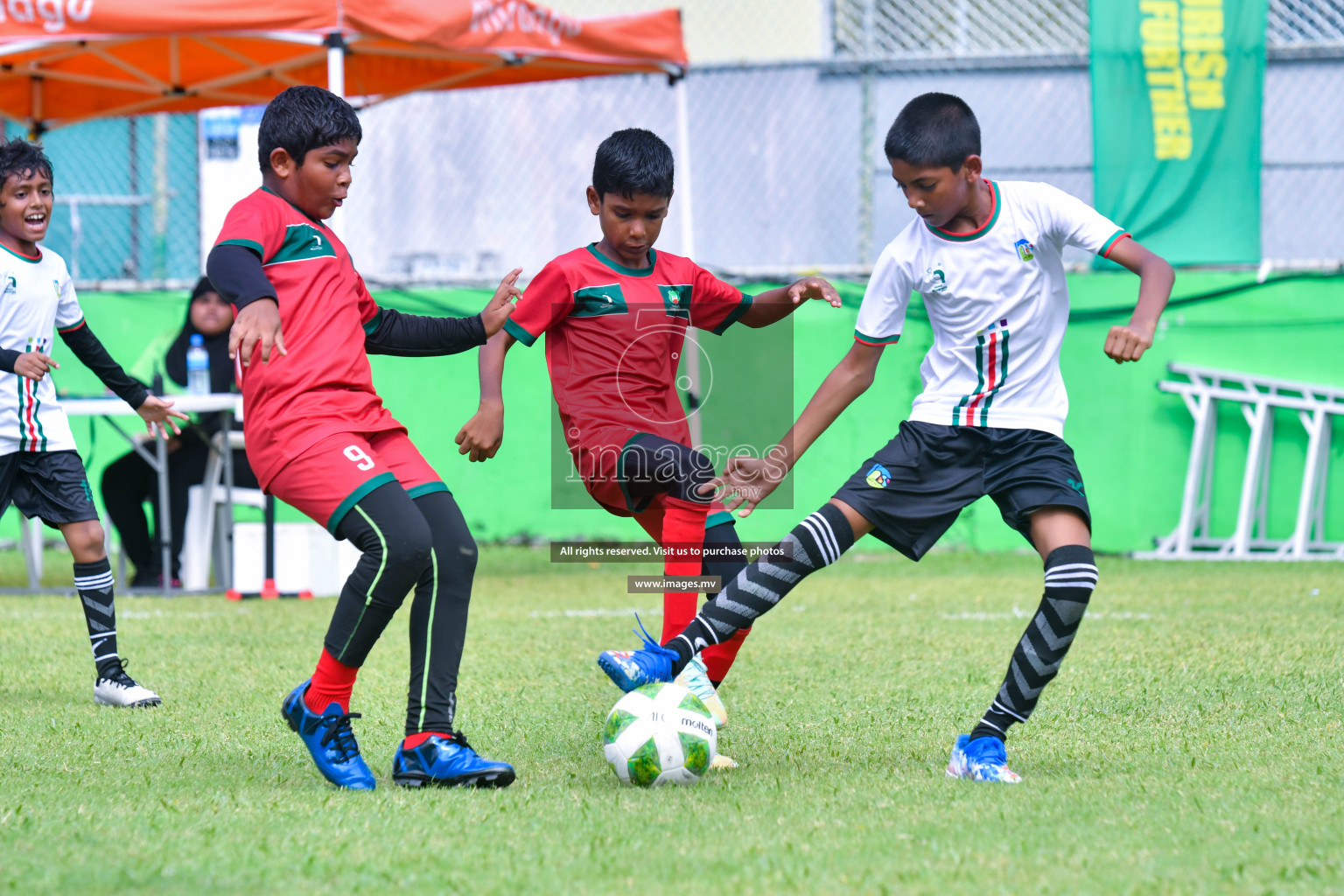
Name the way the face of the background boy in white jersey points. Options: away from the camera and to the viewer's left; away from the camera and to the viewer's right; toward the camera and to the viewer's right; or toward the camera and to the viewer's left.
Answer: toward the camera and to the viewer's right

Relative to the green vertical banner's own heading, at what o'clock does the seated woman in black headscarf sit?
The seated woman in black headscarf is roughly at 2 o'clock from the green vertical banner.

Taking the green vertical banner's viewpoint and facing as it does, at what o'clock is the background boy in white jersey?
The background boy in white jersey is roughly at 1 o'clock from the green vertical banner.

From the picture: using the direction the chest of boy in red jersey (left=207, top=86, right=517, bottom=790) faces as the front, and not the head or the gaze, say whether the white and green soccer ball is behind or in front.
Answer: in front

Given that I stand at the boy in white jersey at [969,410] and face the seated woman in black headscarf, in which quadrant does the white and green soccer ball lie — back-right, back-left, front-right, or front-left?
front-left

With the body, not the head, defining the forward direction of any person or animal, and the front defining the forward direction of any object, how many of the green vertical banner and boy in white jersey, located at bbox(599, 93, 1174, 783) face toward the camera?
2

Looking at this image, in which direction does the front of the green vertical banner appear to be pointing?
toward the camera

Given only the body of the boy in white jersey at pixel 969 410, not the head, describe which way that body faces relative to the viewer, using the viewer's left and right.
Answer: facing the viewer

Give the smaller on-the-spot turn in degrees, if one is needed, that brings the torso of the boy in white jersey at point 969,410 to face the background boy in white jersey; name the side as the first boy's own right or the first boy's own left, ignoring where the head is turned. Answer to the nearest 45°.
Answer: approximately 90° to the first boy's own right

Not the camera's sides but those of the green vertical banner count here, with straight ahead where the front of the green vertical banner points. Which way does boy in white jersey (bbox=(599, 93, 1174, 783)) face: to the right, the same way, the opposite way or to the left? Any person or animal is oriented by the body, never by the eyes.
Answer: the same way

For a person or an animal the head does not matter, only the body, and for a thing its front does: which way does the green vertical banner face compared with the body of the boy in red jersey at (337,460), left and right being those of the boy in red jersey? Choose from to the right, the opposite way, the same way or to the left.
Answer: to the right

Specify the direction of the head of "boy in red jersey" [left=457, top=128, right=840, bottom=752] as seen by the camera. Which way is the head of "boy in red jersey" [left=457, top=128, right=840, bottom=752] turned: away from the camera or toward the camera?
toward the camera

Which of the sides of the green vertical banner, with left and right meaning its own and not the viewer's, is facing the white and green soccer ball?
front

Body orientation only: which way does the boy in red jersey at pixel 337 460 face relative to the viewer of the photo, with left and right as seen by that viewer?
facing the viewer and to the right of the viewer
